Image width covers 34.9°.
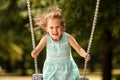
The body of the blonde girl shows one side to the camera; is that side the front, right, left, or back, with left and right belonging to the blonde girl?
front
